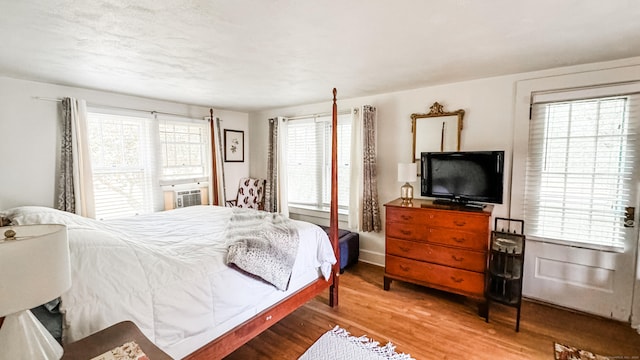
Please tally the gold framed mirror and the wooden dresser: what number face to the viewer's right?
0

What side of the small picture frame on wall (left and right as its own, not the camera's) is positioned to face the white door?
front

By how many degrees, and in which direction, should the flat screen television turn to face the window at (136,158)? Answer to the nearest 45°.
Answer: approximately 45° to its right

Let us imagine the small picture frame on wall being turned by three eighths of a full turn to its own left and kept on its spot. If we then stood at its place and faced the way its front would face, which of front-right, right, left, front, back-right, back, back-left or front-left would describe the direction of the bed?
back

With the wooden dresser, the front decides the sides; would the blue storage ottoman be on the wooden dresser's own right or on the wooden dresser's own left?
on the wooden dresser's own right

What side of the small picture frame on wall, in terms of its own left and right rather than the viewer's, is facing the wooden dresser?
front

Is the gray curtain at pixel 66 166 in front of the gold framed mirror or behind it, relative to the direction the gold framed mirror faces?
in front

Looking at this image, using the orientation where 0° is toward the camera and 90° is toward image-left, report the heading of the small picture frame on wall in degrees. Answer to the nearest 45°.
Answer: approximately 315°

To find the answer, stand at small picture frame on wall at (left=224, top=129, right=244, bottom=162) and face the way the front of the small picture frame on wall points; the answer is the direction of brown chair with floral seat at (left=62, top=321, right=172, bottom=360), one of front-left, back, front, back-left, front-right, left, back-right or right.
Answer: front-right

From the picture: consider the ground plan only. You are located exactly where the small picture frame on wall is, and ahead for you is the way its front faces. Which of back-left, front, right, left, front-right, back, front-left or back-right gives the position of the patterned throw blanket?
front-right

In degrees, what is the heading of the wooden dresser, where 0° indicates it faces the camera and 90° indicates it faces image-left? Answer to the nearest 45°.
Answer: approximately 45°

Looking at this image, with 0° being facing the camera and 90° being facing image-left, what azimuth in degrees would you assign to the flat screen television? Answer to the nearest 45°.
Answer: approximately 45°
